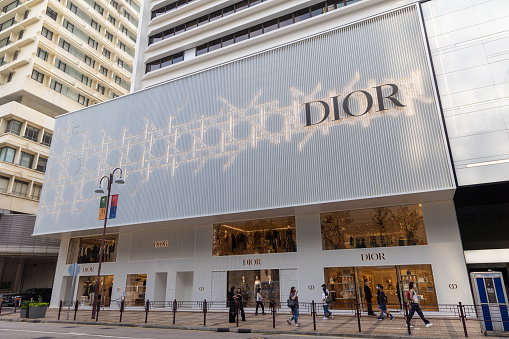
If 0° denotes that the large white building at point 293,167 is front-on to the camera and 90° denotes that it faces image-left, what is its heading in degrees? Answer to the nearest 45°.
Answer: approximately 45°

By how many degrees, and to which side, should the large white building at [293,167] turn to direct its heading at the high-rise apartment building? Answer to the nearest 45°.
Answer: approximately 90° to its right

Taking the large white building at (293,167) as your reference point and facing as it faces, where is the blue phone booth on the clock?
The blue phone booth is roughly at 9 o'clock from the large white building.
